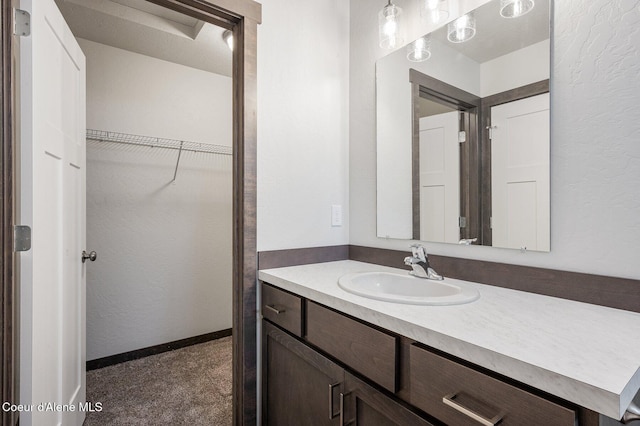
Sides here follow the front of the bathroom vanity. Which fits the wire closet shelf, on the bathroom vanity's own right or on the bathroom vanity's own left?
on the bathroom vanity's own right

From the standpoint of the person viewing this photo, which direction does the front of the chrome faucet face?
facing the viewer and to the left of the viewer

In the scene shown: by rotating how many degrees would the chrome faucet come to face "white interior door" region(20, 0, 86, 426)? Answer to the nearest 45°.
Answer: approximately 45° to its right

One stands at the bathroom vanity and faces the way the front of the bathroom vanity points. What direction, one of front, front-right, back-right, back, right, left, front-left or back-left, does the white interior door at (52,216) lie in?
front-right

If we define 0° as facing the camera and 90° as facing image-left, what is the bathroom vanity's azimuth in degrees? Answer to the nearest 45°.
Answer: approximately 45°

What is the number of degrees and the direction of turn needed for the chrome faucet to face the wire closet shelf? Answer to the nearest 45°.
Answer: approximately 45° to its right
